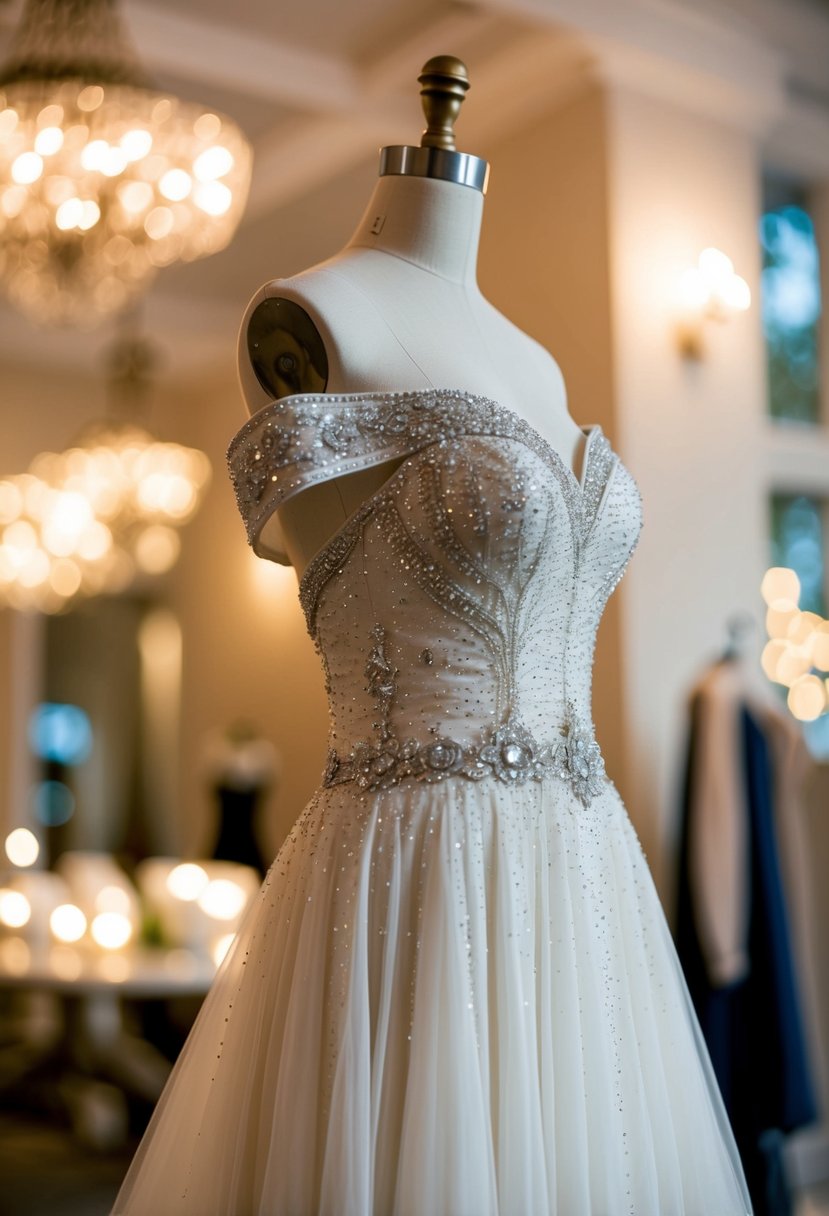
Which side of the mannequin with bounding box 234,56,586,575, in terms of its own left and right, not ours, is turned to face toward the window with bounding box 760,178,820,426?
left

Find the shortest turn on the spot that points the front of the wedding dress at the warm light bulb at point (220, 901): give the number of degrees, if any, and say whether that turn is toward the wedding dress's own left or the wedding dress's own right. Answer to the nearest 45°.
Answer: approximately 135° to the wedding dress's own left

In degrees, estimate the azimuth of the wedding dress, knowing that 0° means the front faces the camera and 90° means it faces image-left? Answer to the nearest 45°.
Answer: approximately 315°

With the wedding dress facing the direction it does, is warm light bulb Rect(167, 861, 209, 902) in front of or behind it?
behind

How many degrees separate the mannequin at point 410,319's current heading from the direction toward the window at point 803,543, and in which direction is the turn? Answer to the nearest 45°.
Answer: approximately 90° to its left

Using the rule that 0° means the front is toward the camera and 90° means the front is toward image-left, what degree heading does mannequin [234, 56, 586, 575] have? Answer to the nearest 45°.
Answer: approximately 315°

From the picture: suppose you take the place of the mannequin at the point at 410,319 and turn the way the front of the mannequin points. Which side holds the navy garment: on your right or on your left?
on your left
